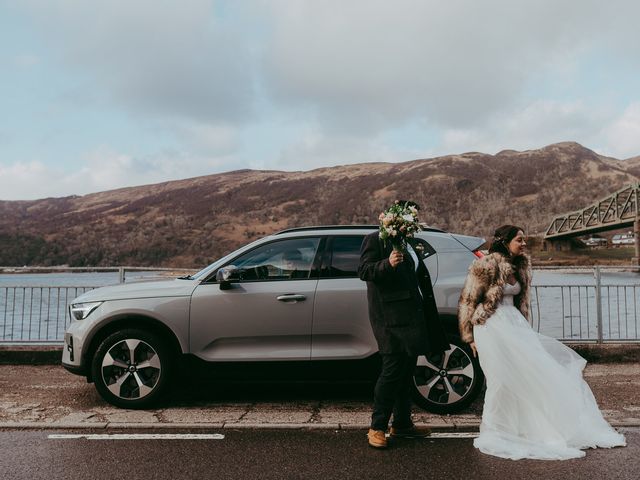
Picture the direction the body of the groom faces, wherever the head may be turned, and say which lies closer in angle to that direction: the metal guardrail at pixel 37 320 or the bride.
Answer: the bride

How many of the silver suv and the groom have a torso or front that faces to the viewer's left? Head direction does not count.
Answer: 1

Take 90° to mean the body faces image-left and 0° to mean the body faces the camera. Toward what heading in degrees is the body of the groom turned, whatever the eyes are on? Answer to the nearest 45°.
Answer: approximately 315°

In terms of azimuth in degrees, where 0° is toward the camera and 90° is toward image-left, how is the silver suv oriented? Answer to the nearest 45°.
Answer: approximately 90°

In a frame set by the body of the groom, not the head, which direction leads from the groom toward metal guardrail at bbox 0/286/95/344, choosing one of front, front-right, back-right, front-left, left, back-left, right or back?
back

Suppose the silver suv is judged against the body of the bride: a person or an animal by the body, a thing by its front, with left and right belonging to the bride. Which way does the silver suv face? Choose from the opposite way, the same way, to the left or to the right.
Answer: to the right

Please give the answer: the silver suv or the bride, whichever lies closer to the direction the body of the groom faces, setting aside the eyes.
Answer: the bride

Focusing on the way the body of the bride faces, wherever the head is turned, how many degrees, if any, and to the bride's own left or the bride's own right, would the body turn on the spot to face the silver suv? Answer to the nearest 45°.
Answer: approximately 135° to the bride's own right

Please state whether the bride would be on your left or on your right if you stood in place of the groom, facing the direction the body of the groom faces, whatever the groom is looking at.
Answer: on your left
